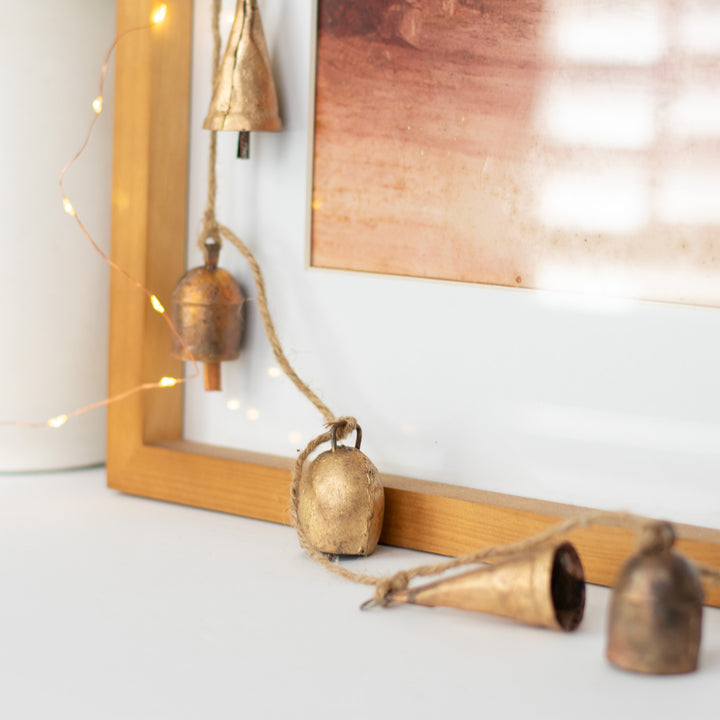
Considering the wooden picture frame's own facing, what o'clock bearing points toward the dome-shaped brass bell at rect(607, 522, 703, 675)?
The dome-shaped brass bell is roughly at 9 o'clock from the wooden picture frame.

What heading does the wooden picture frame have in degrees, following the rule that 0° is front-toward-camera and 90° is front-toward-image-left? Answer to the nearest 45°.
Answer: approximately 45°
